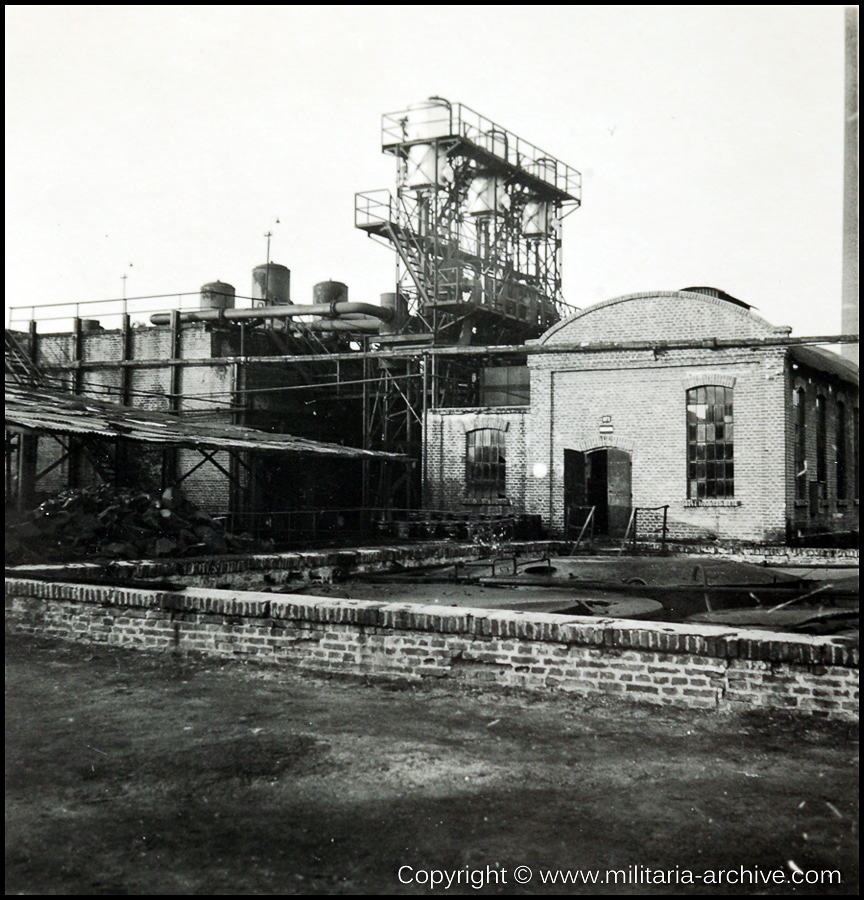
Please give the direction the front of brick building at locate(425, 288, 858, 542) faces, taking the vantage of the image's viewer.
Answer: facing the viewer

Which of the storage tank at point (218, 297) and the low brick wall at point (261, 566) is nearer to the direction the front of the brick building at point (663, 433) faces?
the low brick wall

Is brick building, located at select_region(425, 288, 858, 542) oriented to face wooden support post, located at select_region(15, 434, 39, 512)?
no

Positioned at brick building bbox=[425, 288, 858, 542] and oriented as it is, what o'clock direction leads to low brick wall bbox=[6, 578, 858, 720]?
The low brick wall is roughly at 12 o'clock from the brick building.

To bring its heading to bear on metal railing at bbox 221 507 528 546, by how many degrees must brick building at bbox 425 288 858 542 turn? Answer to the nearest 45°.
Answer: approximately 90° to its right

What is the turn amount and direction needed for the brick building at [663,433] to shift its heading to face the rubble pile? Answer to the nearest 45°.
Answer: approximately 45° to its right

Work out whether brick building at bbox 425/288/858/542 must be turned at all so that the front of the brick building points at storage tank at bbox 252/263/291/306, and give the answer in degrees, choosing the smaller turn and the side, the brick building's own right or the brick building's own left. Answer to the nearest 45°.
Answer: approximately 135° to the brick building's own right

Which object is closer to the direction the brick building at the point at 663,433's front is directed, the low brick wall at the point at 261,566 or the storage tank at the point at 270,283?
the low brick wall

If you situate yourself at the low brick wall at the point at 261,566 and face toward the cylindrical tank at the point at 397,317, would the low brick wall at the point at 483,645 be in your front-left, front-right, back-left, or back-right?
back-right

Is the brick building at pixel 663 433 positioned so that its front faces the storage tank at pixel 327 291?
no

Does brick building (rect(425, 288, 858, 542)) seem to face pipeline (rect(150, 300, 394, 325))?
no

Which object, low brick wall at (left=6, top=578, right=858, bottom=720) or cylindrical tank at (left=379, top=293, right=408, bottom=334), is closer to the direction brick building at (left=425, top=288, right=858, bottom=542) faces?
the low brick wall
